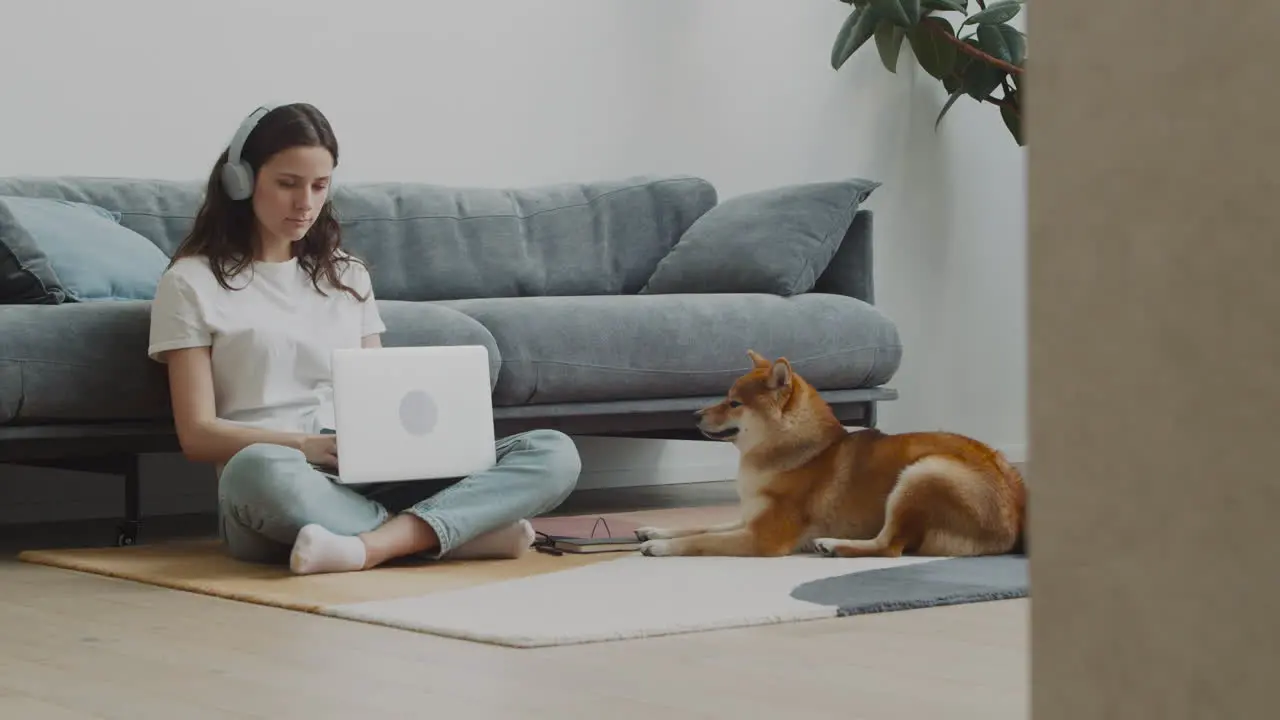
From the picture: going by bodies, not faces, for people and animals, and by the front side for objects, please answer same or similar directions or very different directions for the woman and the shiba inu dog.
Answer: very different directions

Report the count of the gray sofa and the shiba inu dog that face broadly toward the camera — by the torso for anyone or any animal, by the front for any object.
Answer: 1

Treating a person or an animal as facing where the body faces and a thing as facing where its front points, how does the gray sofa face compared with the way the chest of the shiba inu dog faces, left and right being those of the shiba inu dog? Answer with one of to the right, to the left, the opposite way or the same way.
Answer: to the left

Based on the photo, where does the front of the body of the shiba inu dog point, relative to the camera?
to the viewer's left

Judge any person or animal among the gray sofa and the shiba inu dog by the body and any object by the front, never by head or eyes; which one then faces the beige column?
the gray sofa

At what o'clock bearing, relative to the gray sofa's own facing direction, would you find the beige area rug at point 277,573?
The beige area rug is roughly at 1 o'clock from the gray sofa.

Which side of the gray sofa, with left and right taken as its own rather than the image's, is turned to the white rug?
front

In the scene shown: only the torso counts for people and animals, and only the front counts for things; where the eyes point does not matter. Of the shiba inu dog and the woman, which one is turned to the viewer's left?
the shiba inu dog

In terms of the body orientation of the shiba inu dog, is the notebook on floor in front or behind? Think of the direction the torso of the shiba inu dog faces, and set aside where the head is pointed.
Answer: in front

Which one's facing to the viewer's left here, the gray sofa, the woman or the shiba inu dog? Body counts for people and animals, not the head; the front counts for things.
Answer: the shiba inu dog

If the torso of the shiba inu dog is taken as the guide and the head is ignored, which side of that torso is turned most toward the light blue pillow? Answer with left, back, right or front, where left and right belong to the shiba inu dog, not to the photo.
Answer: front
